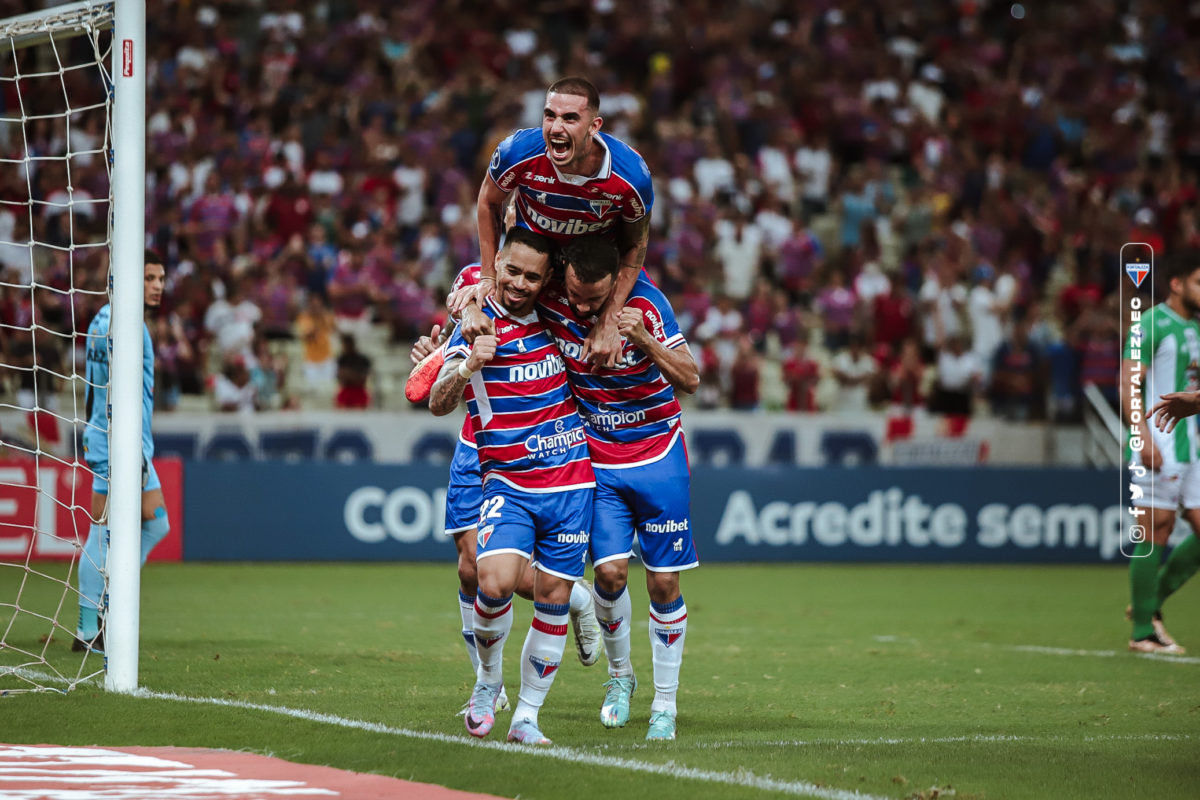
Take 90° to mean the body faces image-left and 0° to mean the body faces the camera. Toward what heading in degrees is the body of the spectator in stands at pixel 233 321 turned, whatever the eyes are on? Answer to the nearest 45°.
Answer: approximately 0°

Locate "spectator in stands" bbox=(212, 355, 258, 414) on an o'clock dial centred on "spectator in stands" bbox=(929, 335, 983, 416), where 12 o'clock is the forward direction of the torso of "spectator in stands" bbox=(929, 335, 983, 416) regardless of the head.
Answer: "spectator in stands" bbox=(212, 355, 258, 414) is roughly at 2 o'clock from "spectator in stands" bbox=(929, 335, 983, 416).

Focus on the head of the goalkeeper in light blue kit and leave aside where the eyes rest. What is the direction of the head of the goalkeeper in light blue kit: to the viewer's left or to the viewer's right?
to the viewer's right

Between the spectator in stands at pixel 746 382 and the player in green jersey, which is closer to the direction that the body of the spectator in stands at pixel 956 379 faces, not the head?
the player in green jersey

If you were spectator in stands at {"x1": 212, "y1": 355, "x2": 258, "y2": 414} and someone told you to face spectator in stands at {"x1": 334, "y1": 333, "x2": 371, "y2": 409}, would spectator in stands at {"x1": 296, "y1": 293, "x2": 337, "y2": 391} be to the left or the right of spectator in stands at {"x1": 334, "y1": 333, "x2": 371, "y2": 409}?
left

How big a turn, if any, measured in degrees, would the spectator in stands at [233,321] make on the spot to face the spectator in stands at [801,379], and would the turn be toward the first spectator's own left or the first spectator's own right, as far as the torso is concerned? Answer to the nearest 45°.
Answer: approximately 90° to the first spectator's own left

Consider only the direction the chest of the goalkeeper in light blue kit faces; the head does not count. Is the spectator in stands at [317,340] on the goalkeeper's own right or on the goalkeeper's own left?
on the goalkeeper's own left

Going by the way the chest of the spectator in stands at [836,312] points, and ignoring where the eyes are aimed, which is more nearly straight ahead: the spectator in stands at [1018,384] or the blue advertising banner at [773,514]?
the blue advertising banner

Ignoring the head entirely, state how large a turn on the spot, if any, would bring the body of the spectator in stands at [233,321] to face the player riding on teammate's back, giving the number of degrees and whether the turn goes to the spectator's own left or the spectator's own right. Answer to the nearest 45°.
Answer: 0° — they already face them

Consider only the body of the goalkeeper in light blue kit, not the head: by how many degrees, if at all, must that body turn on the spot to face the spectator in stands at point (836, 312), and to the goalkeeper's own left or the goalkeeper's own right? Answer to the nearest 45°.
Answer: approximately 45° to the goalkeeper's own left
